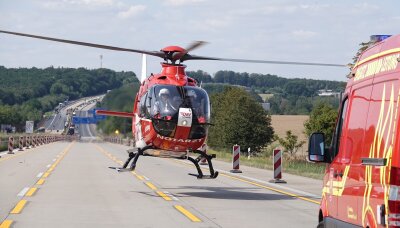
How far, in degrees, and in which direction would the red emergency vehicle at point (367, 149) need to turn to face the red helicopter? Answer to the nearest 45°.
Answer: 0° — it already faces it

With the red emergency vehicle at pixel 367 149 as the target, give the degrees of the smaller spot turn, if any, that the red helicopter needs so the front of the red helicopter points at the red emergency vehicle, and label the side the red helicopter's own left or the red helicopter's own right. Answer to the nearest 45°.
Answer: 0° — it already faces it

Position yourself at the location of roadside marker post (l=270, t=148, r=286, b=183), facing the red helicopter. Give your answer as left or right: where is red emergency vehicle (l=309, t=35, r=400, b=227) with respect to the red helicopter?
left

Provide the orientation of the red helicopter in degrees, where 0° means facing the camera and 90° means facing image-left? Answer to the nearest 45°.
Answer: approximately 0°

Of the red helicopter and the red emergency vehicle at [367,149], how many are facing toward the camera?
1

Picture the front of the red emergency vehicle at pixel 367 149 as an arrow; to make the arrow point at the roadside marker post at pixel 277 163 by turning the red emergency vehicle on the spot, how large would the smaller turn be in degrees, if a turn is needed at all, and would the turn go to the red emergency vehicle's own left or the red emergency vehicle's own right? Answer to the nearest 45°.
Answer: approximately 45° to the red emergency vehicle's own right

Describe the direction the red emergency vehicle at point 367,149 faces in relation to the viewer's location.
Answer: facing away from the viewer and to the left of the viewer

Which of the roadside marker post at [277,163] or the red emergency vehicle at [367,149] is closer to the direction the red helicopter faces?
the red emergency vehicle
